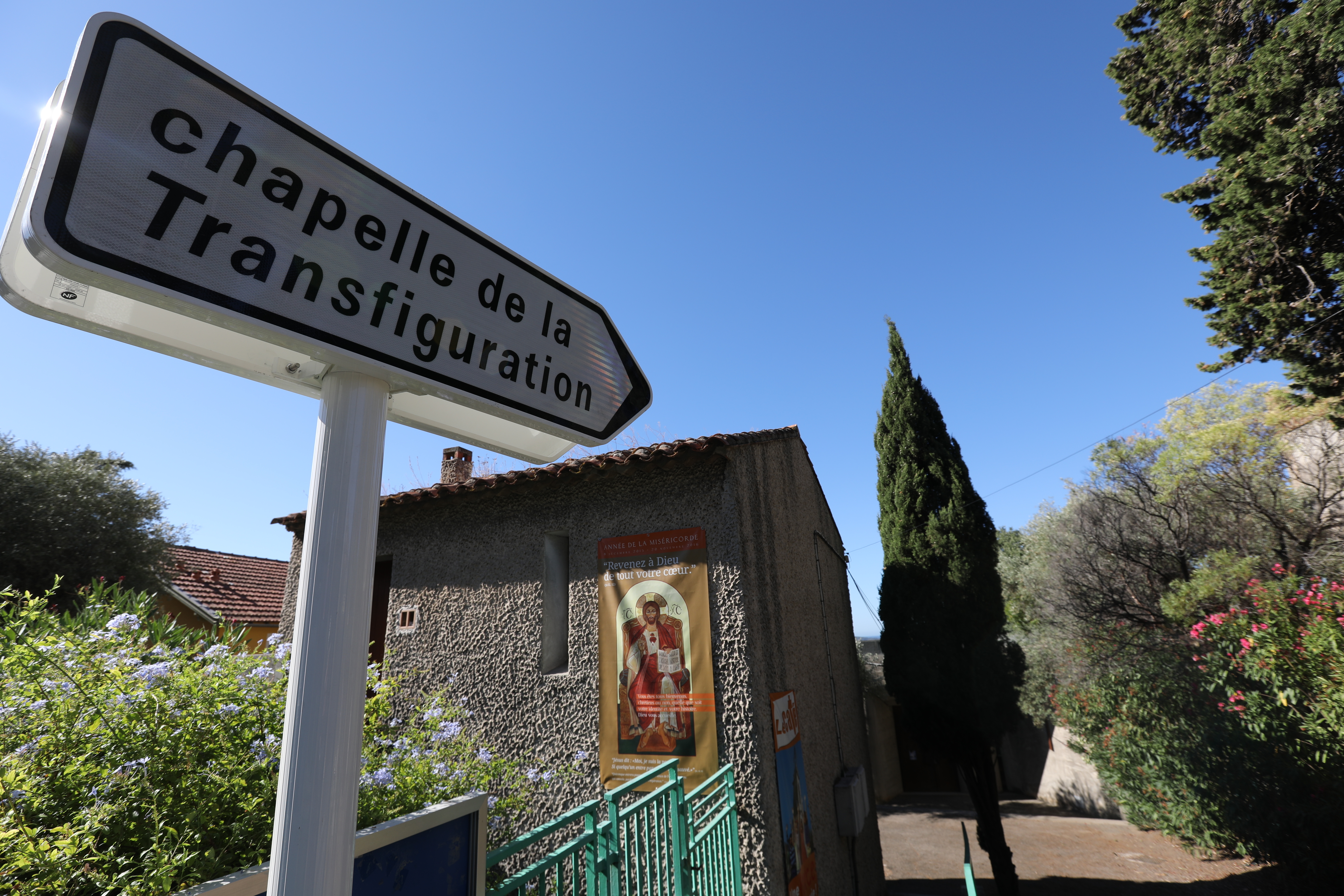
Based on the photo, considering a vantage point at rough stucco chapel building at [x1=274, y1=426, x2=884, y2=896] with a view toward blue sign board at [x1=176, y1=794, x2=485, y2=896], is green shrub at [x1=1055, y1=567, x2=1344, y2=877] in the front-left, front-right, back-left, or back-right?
back-left

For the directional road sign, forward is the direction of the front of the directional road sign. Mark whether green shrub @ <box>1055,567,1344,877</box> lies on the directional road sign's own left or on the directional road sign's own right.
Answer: on the directional road sign's own left

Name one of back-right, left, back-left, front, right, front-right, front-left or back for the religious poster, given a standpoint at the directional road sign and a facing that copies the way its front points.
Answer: left

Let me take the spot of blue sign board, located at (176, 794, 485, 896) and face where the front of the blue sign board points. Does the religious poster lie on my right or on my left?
on my left

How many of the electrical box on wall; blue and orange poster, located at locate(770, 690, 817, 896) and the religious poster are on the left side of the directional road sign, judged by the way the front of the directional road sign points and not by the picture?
3

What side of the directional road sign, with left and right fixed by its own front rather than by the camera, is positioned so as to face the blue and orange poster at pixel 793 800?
left

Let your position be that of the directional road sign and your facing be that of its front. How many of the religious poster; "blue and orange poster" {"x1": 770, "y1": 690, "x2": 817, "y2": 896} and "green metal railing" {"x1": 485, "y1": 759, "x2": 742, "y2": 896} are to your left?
3

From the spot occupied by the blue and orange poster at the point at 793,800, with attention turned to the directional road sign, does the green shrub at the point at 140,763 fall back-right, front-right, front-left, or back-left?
front-right

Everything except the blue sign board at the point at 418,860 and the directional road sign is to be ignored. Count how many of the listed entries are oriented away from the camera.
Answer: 0

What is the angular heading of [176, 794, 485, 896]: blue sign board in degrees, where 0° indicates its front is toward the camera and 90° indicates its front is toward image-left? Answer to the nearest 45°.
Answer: approximately 315°
